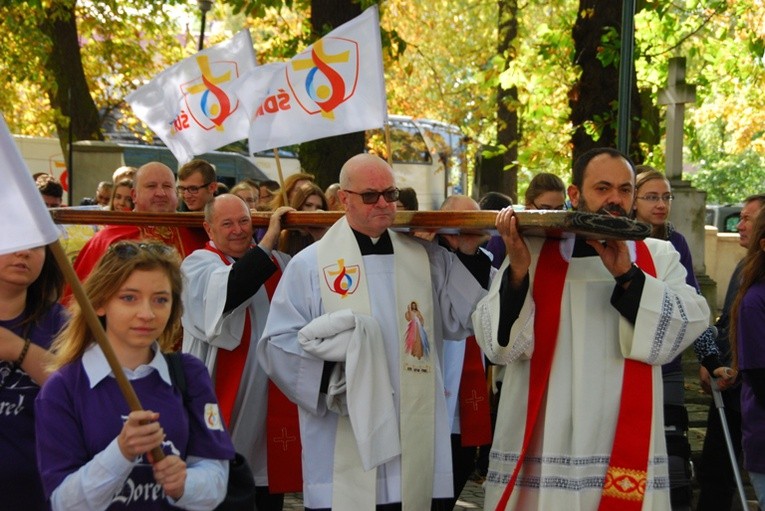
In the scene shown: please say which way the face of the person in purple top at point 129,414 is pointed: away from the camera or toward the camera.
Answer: toward the camera

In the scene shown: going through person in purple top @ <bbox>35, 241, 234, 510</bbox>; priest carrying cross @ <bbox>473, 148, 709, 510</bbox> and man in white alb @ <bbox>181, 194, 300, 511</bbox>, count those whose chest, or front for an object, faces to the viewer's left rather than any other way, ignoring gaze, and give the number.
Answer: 0

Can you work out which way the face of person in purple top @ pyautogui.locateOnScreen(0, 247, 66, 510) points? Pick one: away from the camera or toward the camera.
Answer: toward the camera

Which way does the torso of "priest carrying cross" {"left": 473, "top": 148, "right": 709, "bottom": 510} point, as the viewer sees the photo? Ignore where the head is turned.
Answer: toward the camera

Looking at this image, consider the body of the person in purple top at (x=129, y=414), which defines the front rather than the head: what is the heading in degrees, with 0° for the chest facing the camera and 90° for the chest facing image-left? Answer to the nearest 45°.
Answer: approximately 315°

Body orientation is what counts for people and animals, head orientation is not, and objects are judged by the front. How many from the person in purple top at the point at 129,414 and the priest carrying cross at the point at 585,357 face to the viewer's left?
0

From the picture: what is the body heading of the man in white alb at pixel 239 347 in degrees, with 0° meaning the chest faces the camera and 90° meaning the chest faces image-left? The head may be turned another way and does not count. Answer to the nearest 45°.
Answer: approximately 315°

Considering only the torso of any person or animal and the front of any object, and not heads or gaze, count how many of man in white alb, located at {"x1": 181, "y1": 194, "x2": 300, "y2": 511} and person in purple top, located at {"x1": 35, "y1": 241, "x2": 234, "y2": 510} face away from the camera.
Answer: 0

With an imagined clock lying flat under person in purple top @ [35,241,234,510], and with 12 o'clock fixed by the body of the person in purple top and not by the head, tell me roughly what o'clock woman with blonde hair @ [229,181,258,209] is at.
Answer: The woman with blonde hair is roughly at 6 o'clock from the person in purple top.
